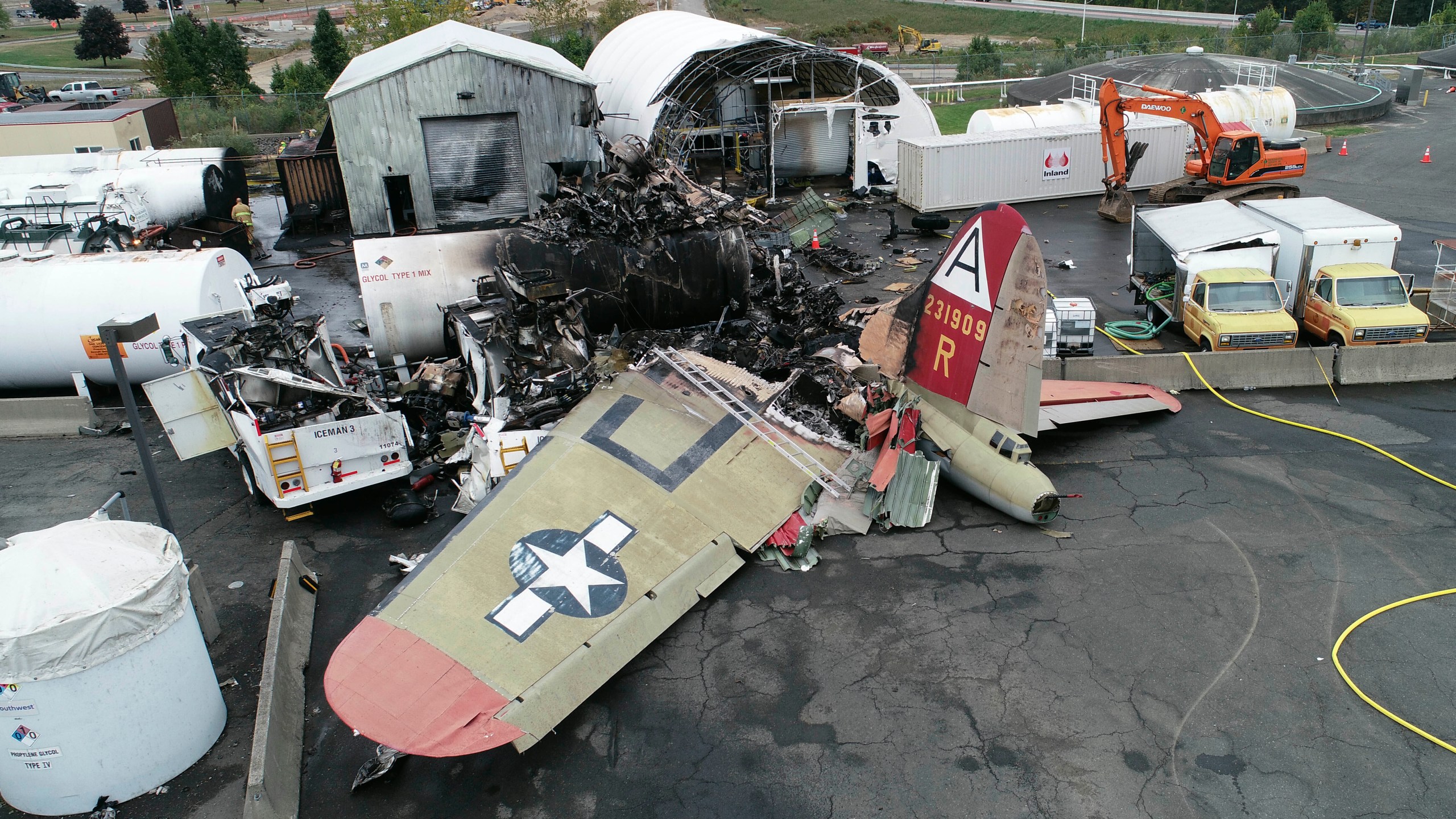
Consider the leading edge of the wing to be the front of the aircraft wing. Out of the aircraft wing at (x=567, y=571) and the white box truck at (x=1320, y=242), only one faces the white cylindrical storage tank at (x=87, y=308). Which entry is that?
the aircraft wing

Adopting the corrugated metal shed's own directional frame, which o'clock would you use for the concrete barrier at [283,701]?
The concrete barrier is roughly at 12 o'clock from the corrugated metal shed.

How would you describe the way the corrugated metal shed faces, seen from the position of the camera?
facing the viewer

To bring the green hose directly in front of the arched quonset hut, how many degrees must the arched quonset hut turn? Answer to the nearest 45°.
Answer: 0° — it already faces it

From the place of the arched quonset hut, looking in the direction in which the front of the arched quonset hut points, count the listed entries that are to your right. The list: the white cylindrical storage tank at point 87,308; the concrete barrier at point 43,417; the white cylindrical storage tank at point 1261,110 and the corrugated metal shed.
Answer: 3

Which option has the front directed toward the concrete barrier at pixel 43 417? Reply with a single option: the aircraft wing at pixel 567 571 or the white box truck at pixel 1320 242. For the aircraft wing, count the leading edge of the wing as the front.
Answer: the aircraft wing

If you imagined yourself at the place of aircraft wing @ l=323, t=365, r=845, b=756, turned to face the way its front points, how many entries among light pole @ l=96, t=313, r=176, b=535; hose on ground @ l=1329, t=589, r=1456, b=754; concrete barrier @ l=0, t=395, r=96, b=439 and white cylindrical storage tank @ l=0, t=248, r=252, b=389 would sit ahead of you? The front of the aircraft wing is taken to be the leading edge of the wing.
3

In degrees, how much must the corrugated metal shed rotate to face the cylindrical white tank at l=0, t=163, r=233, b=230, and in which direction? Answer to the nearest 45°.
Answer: approximately 90° to its right

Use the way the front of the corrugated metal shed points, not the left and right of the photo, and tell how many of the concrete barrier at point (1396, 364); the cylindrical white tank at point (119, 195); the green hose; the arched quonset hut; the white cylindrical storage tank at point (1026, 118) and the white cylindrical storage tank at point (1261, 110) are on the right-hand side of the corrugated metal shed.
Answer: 1

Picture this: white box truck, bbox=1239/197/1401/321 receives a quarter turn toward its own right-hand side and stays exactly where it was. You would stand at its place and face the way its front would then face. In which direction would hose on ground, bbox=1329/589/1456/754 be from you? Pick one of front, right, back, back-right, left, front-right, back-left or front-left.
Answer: front-left

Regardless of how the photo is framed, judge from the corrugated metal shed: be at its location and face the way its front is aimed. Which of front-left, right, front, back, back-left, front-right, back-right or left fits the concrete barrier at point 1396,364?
front-left

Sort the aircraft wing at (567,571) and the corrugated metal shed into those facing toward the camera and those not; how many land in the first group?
1

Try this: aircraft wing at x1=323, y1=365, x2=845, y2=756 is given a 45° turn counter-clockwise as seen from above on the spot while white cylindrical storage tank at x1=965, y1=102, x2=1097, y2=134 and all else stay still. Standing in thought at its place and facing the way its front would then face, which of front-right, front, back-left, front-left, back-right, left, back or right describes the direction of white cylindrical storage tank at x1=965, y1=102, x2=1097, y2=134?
back-right

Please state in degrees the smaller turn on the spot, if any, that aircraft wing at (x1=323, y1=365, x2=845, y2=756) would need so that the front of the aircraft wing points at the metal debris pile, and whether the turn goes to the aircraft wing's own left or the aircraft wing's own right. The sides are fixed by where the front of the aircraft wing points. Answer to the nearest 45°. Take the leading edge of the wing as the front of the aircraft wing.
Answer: approximately 45° to the aircraft wing's own right

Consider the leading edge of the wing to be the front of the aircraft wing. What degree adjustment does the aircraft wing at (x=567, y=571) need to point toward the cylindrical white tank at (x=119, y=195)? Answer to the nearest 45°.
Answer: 0° — it already faces it

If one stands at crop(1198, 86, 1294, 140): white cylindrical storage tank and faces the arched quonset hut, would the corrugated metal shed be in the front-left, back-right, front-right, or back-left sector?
front-left

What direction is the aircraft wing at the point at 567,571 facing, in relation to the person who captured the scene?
facing away from the viewer and to the left of the viewer

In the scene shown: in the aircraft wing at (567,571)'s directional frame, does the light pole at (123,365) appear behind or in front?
in front

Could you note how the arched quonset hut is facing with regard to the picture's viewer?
facing the viewer and to the right of the viewer

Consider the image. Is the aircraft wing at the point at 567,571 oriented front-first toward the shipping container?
no

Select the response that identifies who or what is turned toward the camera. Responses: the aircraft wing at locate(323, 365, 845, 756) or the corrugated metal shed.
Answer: the corrugated metal shed
